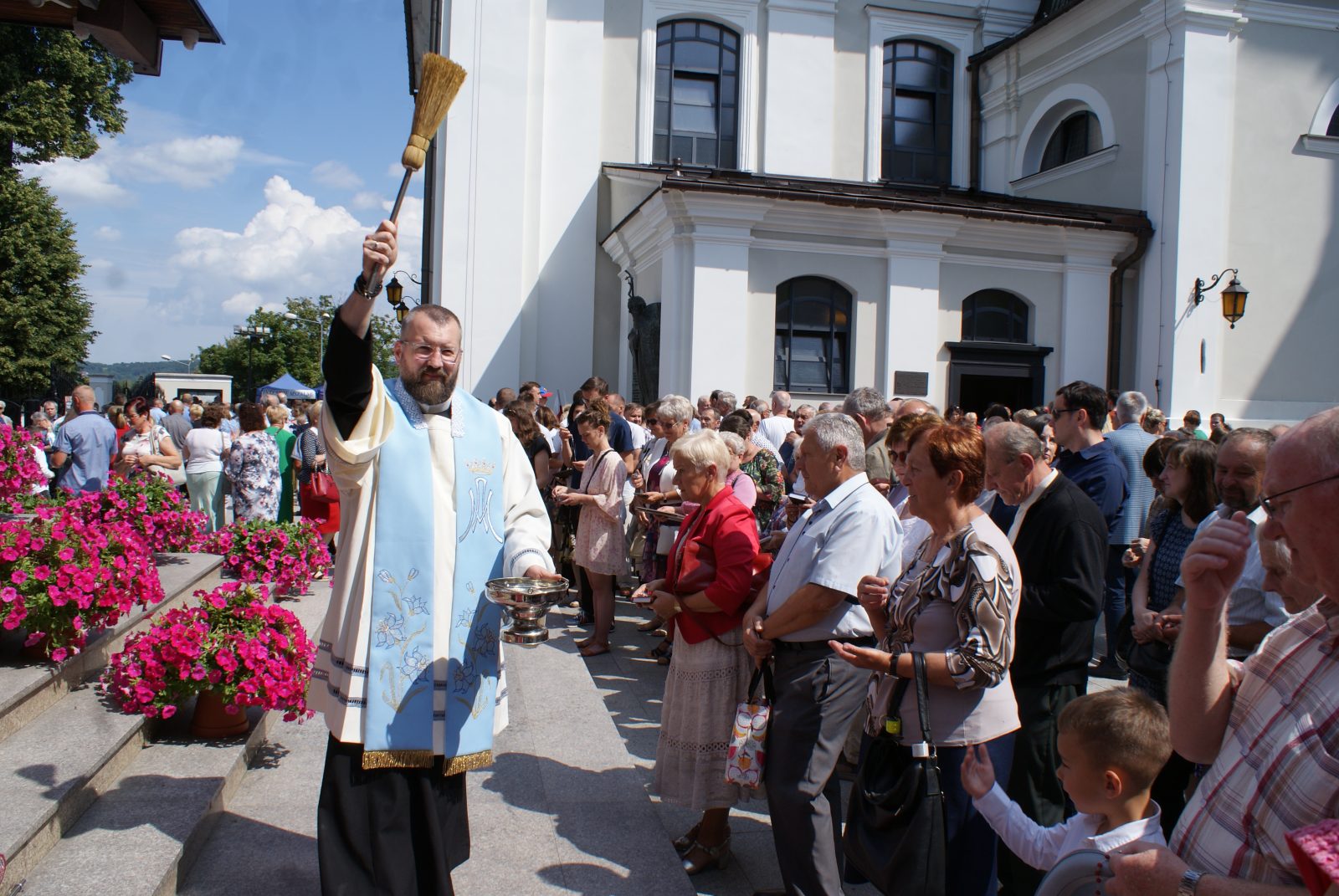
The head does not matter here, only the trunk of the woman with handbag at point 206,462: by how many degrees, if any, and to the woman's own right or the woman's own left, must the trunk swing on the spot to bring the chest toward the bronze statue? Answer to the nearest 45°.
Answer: approximately 45° to the woman's own right

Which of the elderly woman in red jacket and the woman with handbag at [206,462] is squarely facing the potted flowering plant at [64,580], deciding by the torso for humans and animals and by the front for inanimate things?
the elderly woman in red jacket

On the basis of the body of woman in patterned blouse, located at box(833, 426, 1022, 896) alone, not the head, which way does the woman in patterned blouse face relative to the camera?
to the viewer's left

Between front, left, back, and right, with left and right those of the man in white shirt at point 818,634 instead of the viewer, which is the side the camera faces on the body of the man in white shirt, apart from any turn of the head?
left

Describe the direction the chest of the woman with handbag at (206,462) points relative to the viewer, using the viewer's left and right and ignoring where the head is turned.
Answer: facing away from the viewer

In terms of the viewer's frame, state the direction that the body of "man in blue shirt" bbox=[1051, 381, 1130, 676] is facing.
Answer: to the viewer's left

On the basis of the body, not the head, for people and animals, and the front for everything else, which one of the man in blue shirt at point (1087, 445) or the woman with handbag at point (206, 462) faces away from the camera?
the woman with handbag

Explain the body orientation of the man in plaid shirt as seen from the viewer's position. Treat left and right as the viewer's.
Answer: facing to the left of the viewer

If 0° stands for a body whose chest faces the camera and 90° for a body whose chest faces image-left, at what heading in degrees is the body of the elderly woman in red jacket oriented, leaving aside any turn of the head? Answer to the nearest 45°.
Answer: approximately 90°

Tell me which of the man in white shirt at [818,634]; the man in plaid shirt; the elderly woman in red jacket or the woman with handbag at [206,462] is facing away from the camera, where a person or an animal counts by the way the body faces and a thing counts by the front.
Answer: the woman with handbag

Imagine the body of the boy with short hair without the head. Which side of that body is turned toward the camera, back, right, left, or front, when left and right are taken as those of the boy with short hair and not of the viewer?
left

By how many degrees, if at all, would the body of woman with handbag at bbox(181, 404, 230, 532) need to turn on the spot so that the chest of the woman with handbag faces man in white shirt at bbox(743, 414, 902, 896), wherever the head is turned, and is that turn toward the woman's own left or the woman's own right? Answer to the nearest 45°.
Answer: approximately 180°

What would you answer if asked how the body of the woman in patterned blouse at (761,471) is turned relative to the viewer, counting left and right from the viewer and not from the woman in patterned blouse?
facing to the left of the viewer
